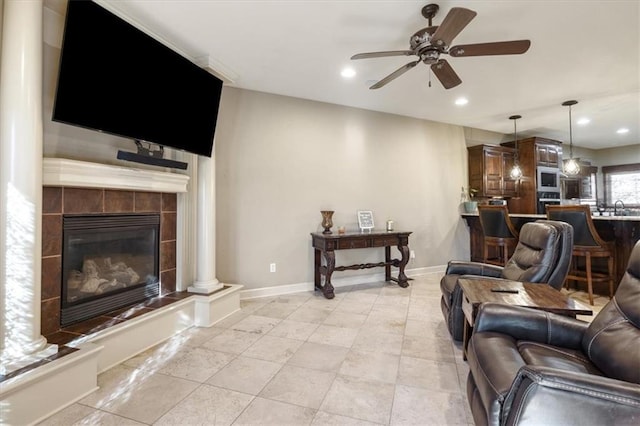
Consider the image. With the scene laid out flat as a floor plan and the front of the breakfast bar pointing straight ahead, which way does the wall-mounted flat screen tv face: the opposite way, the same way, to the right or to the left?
to the left

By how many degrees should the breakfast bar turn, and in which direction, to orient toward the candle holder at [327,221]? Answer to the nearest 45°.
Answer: approximately 45° to its right

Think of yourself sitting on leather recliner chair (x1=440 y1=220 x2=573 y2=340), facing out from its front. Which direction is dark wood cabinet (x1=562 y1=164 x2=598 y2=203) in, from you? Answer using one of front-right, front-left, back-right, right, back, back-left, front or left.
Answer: back-right

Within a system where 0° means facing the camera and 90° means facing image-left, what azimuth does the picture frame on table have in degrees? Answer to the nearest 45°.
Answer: approximately 0°

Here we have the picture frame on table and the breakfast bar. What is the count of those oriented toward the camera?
2

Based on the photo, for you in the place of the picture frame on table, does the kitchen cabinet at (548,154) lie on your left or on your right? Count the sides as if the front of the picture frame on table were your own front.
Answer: on your left

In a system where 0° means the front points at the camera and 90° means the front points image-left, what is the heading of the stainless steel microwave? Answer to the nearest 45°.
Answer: approximately 315°
